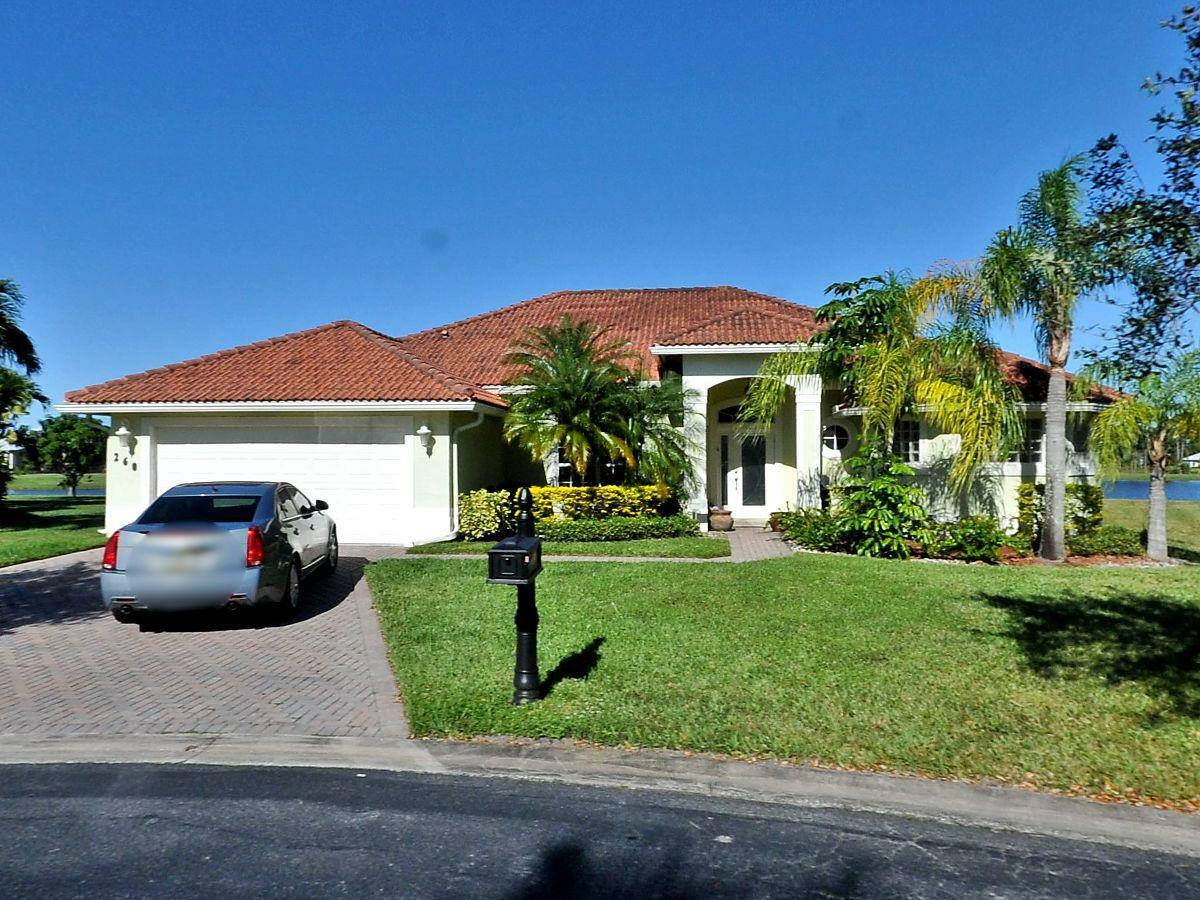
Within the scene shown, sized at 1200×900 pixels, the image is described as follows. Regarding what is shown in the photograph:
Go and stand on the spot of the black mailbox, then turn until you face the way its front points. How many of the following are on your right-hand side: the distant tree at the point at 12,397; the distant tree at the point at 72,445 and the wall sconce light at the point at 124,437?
3

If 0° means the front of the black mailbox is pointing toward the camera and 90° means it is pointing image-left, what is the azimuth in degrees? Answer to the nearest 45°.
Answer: approximately 45°

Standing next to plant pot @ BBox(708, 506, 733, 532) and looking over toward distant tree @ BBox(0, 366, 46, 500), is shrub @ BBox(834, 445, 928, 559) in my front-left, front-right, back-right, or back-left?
back-left

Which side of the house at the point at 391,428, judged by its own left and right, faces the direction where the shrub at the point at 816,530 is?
left

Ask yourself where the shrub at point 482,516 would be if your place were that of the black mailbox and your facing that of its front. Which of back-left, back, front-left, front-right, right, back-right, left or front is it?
back-right

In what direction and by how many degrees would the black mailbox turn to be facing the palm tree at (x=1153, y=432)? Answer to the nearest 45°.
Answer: approximately 180°

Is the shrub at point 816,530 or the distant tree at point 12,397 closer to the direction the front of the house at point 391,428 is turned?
the shrub

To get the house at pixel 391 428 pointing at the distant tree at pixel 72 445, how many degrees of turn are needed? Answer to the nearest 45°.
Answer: approximately 135° to its right

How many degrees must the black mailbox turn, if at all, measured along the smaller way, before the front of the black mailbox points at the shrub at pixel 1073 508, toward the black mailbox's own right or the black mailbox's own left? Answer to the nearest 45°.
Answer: approximately 180°

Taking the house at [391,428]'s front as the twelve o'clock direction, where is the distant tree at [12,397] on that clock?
The distant tree is roughly at 4 o'clock from the house.

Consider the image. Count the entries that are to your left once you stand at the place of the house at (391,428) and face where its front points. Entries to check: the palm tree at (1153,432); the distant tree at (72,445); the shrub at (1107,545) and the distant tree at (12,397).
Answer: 2

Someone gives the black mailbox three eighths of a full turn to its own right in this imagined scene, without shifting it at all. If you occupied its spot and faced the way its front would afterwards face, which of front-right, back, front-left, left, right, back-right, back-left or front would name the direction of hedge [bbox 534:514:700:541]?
front

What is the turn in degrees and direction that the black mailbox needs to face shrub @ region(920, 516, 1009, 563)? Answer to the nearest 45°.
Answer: approximately 180°

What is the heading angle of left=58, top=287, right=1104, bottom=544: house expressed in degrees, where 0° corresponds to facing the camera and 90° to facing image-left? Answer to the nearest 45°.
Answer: approximately 0°
